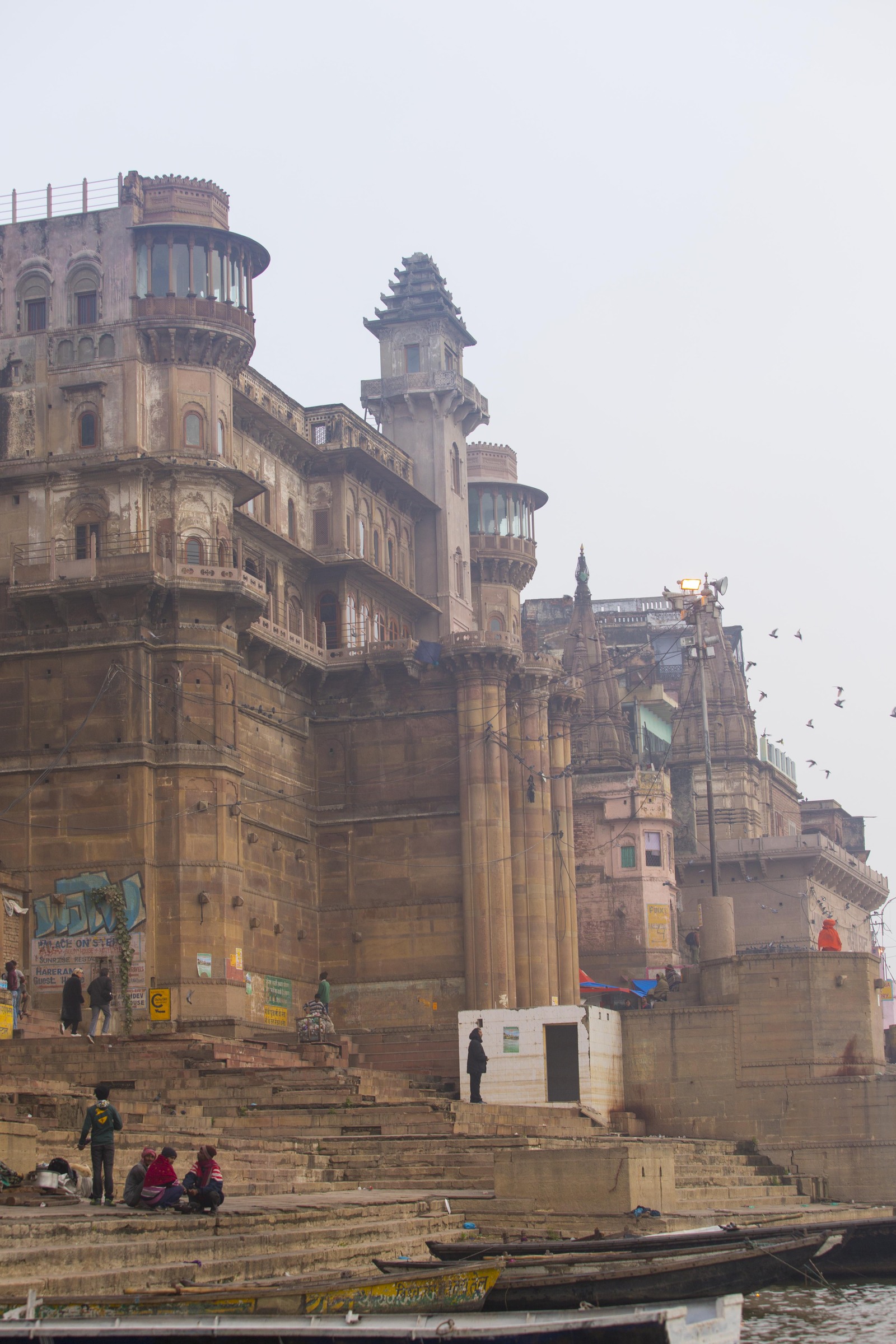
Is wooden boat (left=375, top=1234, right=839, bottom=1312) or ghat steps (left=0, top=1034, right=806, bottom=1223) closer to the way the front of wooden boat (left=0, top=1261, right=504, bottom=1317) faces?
the wooden boat

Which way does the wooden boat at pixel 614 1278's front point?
to the viewer's right

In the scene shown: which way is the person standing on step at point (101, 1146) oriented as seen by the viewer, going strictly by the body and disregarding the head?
away from the camera

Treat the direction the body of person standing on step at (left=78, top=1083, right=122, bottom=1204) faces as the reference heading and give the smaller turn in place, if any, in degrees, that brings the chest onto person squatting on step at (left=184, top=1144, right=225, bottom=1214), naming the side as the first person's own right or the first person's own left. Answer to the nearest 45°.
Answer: approximately 135° to the first person's own right

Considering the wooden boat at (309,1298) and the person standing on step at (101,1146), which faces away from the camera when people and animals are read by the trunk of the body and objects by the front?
the person standing on step

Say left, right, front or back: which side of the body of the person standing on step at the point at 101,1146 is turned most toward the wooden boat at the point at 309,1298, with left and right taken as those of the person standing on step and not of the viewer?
back

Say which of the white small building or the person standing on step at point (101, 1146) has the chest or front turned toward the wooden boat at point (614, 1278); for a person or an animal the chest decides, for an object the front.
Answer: the white small building

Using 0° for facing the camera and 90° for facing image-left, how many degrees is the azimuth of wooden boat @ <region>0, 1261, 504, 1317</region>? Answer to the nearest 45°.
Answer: approximately 270°

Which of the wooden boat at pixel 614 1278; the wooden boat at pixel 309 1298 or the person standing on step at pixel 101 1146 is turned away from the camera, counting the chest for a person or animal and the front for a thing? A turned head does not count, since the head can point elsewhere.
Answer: the person standing on step

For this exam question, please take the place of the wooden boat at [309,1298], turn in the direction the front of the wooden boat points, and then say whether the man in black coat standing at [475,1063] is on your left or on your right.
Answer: on your left

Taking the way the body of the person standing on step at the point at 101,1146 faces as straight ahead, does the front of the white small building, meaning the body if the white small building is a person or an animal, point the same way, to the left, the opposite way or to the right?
the opposite way

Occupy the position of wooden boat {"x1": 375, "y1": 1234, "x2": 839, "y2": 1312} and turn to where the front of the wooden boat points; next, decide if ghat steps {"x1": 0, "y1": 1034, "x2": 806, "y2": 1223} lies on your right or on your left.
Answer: on your left

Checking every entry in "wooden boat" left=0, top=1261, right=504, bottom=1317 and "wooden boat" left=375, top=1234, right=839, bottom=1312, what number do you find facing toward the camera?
0

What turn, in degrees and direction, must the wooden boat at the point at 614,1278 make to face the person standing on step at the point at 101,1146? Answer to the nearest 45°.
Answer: approximately 180°

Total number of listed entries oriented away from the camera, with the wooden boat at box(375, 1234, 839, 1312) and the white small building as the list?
0
